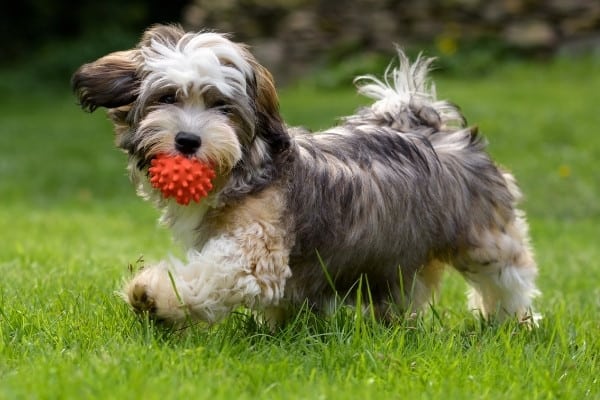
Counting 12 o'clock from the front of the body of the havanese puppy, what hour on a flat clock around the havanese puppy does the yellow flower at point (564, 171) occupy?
The yellow flower is roughly at 4 o'clock from the havanese puppy.

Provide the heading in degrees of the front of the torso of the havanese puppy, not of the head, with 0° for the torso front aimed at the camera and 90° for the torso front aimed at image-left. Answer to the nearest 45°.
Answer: approximately 90°
